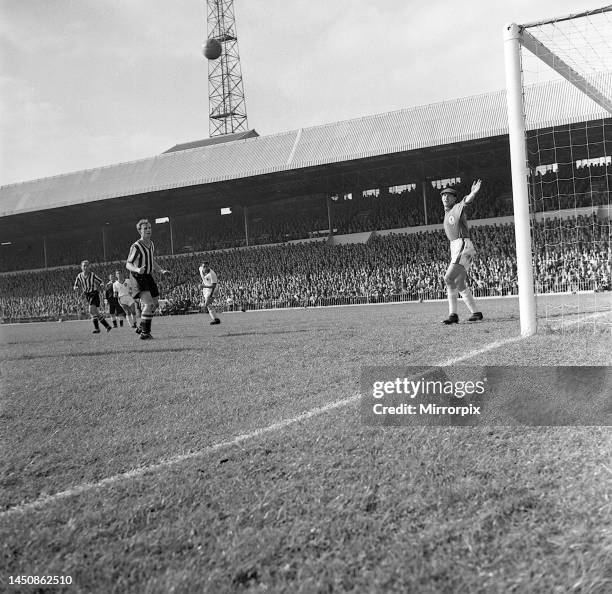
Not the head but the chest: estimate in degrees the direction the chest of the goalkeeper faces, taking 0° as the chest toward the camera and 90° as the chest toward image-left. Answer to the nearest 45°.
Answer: approximately 45°

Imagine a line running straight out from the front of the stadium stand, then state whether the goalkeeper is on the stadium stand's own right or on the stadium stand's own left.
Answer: on the stadium stand's own left

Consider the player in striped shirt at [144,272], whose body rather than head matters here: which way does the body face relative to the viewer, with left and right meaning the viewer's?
facing the viewer and to the right of the viewer

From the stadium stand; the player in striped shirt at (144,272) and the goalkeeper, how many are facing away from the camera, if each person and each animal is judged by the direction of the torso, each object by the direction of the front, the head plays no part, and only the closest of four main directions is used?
0

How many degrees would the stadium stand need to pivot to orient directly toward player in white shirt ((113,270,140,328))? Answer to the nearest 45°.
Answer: approximately 45° to its left

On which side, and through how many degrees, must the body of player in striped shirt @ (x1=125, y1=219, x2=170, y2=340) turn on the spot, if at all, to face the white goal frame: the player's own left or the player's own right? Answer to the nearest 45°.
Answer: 0° — they already face it

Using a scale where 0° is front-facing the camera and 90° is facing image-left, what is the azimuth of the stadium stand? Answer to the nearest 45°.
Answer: approximately 45°

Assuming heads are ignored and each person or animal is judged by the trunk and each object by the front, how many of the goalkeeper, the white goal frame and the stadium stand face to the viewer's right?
0

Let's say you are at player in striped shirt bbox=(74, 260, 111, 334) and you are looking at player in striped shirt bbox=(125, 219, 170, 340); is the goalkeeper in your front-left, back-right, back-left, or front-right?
front-left

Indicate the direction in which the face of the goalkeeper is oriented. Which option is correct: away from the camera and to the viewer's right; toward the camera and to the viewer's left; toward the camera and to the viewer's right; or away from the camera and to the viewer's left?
toward the camera and to the viewer's left

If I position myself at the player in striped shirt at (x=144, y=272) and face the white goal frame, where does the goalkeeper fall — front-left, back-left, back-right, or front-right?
front-left

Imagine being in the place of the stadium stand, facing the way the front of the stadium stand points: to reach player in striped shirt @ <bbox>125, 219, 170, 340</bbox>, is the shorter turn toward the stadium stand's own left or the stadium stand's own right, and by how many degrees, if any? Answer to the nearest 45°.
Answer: approximately 45° to the stadium stand's own left

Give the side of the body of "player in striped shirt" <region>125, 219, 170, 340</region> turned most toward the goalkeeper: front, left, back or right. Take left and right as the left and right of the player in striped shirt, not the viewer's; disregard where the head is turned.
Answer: front

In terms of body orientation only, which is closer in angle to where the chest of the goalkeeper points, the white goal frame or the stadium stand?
the white goal frame

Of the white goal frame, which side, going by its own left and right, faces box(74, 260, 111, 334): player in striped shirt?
front

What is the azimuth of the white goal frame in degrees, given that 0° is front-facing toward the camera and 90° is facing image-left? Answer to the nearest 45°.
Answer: approximately 135°
